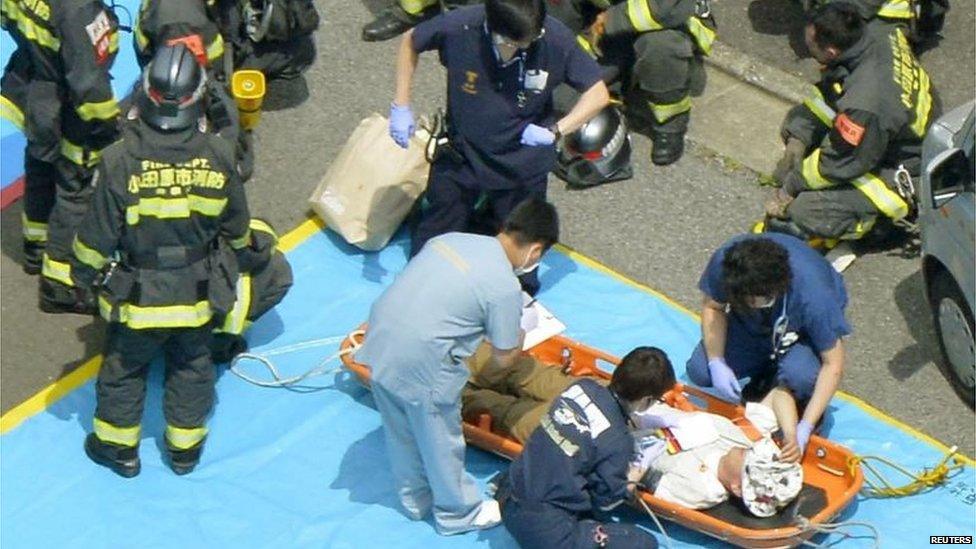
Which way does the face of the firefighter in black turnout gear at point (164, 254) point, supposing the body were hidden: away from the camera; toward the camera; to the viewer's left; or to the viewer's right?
away from the camera

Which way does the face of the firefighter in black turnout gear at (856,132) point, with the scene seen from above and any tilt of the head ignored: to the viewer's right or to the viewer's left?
to the viewer's left

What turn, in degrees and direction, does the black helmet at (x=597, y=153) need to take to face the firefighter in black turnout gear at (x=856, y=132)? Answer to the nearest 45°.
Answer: approximately 135° to its left

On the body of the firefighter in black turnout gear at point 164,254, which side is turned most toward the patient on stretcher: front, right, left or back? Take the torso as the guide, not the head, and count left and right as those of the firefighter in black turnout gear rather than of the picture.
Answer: right

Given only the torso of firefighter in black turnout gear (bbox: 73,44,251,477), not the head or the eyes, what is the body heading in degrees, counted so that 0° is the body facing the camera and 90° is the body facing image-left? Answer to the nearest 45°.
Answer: approximately 180°

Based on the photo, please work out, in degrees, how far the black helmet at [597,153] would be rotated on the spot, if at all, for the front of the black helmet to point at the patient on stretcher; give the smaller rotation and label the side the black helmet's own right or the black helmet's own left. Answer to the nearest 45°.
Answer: approximately 45° to the black helmet's own left

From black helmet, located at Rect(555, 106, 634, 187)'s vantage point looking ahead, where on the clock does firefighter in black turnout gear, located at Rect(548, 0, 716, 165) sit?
The firefighter in black turnout gear is roughly at 5 o'clock from the black helmet.

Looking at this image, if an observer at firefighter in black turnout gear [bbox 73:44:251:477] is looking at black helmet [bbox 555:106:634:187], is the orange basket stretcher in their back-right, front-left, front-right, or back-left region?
front-right

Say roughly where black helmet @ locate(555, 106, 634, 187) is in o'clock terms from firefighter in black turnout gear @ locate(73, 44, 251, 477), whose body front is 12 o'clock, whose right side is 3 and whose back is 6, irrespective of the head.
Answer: The black helmet is roughly at 2 o'clock from the firefighter in black turnout gear.

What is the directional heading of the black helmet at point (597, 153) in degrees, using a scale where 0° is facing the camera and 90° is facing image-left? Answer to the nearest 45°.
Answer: approximately 45°

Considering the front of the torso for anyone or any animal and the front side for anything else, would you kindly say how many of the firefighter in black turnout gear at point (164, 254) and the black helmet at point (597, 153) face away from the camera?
1

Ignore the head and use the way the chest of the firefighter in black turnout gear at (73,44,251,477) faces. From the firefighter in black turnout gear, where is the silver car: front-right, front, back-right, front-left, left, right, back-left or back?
right

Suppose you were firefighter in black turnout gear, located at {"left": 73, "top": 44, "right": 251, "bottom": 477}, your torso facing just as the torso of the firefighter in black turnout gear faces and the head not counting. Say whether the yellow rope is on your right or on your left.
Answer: on your right

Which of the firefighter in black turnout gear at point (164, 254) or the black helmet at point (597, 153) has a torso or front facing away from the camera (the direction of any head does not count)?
the firefighter in black turnout gear

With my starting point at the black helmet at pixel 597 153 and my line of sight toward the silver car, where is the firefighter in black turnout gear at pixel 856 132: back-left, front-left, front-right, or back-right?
front-left
